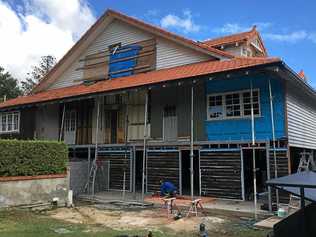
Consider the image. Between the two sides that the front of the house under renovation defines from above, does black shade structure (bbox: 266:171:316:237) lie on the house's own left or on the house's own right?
on the house's own left

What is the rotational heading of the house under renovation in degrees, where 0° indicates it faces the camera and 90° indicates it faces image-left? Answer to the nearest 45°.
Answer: approximately 45°

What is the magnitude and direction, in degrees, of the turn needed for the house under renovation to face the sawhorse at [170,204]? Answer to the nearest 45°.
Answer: approximately 45° to its left

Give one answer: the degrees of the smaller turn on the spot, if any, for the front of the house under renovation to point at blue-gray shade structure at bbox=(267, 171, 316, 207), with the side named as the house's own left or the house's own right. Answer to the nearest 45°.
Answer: approximately 45° to the house's own left

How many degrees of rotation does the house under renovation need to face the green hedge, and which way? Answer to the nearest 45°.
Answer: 0° — it already faces it

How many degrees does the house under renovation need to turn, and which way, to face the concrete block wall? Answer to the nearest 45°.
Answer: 0° — it already faces it
